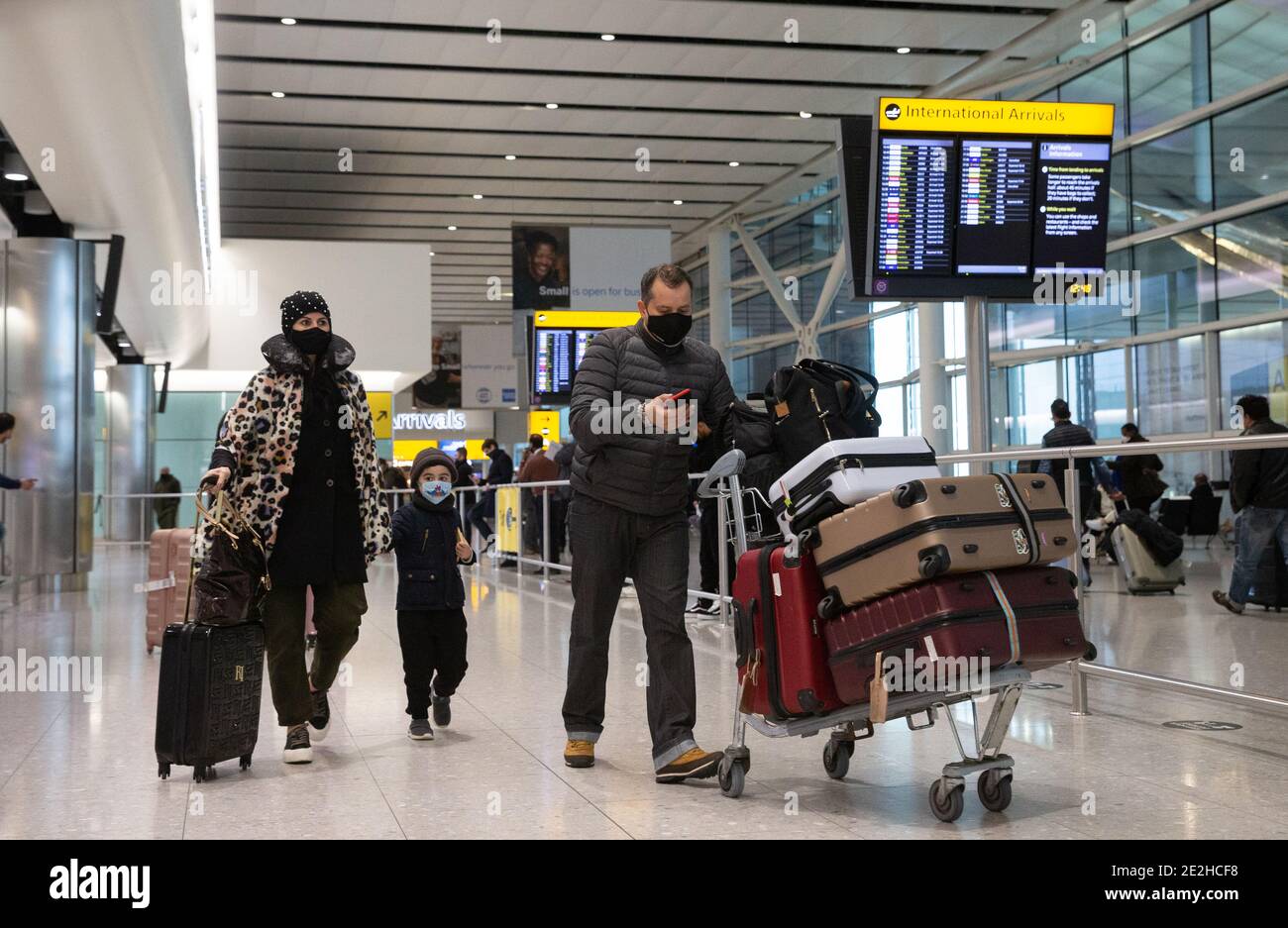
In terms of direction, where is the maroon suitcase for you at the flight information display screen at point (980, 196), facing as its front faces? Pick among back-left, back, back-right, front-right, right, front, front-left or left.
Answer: front

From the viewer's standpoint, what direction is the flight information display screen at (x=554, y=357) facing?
toward the camera

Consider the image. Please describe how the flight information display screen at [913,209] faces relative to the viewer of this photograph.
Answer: facing the viewer

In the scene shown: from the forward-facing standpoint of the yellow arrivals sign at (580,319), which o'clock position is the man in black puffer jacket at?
The man in black puffer jacket is roughly at 12 o'clock from the yellow arrivals sign.

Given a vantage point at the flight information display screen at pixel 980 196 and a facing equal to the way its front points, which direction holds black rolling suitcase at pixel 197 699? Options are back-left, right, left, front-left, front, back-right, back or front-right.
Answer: front-right

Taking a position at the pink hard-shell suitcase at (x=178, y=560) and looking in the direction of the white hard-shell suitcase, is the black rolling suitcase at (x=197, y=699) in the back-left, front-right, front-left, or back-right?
front-right

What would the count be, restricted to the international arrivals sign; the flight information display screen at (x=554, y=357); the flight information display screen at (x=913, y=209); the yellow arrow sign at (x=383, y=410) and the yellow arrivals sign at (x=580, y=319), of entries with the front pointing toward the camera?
5

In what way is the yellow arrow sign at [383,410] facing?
toward the camera

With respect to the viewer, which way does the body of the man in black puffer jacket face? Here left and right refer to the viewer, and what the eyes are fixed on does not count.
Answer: facing the viewer and to the right of the viewer

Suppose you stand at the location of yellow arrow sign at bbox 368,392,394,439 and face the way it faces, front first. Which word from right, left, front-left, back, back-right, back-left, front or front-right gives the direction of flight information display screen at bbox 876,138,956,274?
front

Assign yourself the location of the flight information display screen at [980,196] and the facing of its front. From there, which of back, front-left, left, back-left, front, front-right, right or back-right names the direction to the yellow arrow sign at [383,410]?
back-right

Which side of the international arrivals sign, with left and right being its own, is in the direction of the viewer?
front

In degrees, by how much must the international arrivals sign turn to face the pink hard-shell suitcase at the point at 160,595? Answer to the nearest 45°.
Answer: approximately 90° to its right

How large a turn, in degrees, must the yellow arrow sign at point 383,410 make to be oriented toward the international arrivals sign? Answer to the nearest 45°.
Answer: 0° — it already faces it

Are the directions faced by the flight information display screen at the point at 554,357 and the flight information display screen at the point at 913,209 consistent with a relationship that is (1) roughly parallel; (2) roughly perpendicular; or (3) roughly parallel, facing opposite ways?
roughly parallel

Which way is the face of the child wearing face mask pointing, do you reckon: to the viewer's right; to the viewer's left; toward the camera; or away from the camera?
toward the camera

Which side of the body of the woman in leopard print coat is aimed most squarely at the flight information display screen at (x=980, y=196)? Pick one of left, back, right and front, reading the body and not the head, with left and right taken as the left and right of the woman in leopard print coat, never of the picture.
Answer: left

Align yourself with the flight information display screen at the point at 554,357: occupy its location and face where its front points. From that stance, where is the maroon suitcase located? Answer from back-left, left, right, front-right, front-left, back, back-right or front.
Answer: front

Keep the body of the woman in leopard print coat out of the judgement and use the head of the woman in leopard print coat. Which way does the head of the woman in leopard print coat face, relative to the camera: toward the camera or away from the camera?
toward the camera
